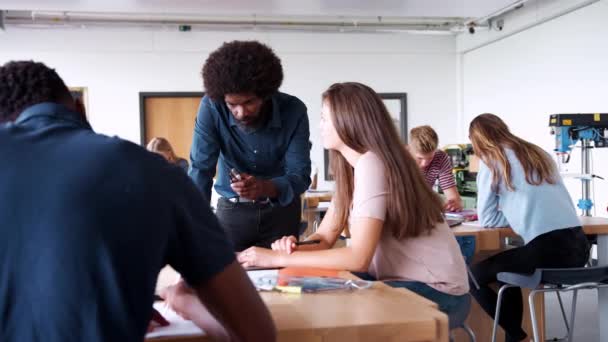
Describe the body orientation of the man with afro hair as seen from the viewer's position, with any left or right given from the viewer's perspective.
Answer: facing the viewer

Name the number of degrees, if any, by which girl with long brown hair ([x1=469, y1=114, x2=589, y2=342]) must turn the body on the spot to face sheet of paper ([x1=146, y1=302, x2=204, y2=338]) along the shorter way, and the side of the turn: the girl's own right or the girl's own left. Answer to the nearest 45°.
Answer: approximately 135° to the girl's own left

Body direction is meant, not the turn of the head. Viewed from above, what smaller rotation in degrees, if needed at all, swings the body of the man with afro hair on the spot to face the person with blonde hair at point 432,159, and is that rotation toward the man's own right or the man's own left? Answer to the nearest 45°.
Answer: approximately 135° to the man's own left

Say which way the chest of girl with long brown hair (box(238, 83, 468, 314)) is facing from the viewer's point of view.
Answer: to the viewer's left

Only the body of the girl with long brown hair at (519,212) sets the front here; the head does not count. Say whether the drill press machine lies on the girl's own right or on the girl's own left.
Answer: on the girl's own right

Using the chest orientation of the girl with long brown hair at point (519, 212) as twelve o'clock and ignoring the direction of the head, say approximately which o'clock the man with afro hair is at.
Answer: The man with afro hair is roughly at 9 o'clock from the girl with long brown hair.

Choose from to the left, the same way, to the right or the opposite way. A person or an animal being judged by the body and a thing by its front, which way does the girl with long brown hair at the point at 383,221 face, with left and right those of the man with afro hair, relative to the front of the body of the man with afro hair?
to the right

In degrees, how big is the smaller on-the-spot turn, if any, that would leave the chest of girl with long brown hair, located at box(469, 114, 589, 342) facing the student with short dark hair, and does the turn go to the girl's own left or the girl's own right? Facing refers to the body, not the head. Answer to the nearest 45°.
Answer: approximately 135° to the girl's own left

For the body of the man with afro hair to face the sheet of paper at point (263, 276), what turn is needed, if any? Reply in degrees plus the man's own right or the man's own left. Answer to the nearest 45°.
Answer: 0° — they already face it

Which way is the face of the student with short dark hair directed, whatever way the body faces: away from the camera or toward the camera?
away from the camera

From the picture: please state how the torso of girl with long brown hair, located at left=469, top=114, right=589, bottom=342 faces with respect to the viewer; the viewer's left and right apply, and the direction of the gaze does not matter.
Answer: facing away from the viewer and to the left of the viewer

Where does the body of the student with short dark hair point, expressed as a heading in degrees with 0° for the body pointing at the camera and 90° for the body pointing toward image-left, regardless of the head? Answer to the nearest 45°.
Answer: approximately 180°

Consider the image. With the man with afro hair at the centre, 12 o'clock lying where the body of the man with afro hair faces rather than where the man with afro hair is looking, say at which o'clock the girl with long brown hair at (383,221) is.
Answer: The girl with long brown hair is roughly at 11 o'clock from the man with afro hair.
